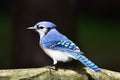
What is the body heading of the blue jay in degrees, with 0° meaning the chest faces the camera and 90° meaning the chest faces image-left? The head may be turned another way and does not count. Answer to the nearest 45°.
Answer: approximately 90°
